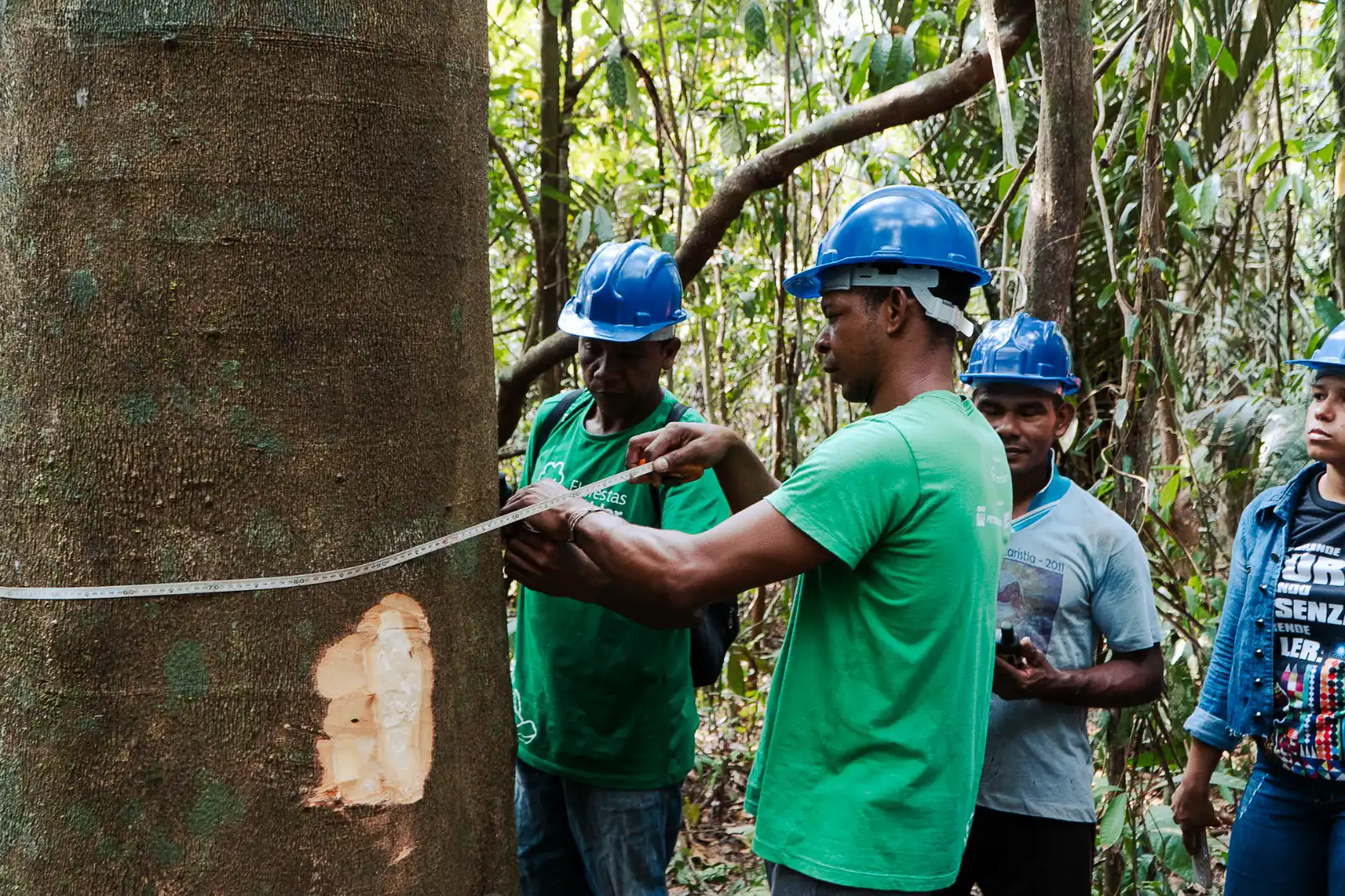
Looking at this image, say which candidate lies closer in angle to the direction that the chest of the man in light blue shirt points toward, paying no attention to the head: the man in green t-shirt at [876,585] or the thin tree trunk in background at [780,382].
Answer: the man in green t-shirt

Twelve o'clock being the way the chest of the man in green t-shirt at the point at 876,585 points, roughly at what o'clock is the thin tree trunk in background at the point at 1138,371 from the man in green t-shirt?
The thin tree trunk in background is roughly at 4 o'clock from the man in green t-shirt.

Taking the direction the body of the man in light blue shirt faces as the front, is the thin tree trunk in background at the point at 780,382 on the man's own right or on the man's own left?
on the man's own right

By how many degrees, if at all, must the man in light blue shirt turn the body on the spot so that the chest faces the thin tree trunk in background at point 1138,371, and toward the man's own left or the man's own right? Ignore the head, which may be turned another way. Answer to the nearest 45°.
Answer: approximately 135° to the man's own right

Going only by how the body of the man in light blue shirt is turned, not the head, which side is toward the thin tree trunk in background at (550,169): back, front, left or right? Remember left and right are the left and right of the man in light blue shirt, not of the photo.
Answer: right

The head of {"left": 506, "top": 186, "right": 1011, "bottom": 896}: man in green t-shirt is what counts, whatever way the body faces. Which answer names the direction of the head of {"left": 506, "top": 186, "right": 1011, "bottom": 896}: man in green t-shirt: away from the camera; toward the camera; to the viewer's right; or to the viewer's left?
to the viewer's left

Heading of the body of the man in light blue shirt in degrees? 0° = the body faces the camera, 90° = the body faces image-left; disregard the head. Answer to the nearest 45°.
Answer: approximately 45°

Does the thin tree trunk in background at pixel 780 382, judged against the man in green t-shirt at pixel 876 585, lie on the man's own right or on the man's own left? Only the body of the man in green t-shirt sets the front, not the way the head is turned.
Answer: on the man's own right

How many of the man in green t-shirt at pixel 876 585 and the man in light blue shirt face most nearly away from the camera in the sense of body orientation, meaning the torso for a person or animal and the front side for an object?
0

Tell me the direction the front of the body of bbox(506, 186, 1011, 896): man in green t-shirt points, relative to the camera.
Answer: to the viewer's left

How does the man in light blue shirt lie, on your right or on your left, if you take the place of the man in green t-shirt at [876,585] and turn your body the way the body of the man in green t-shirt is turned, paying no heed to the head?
on your right

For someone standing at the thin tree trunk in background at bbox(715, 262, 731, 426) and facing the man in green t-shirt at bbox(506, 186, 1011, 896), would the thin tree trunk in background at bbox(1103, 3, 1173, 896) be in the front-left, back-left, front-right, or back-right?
front-left

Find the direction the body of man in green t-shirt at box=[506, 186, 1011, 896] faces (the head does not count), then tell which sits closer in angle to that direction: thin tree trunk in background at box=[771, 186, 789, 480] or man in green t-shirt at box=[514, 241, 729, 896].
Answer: the man in green t-shirt

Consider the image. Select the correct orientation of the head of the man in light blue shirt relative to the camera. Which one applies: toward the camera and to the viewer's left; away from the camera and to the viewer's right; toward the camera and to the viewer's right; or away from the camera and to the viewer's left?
toward the camera and to the viewer's left

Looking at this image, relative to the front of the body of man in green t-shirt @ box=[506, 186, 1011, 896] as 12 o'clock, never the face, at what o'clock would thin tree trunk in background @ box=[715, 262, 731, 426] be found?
The thin tree trunk in background is roughly at 3 o'clock from the man in green t-shirt.
